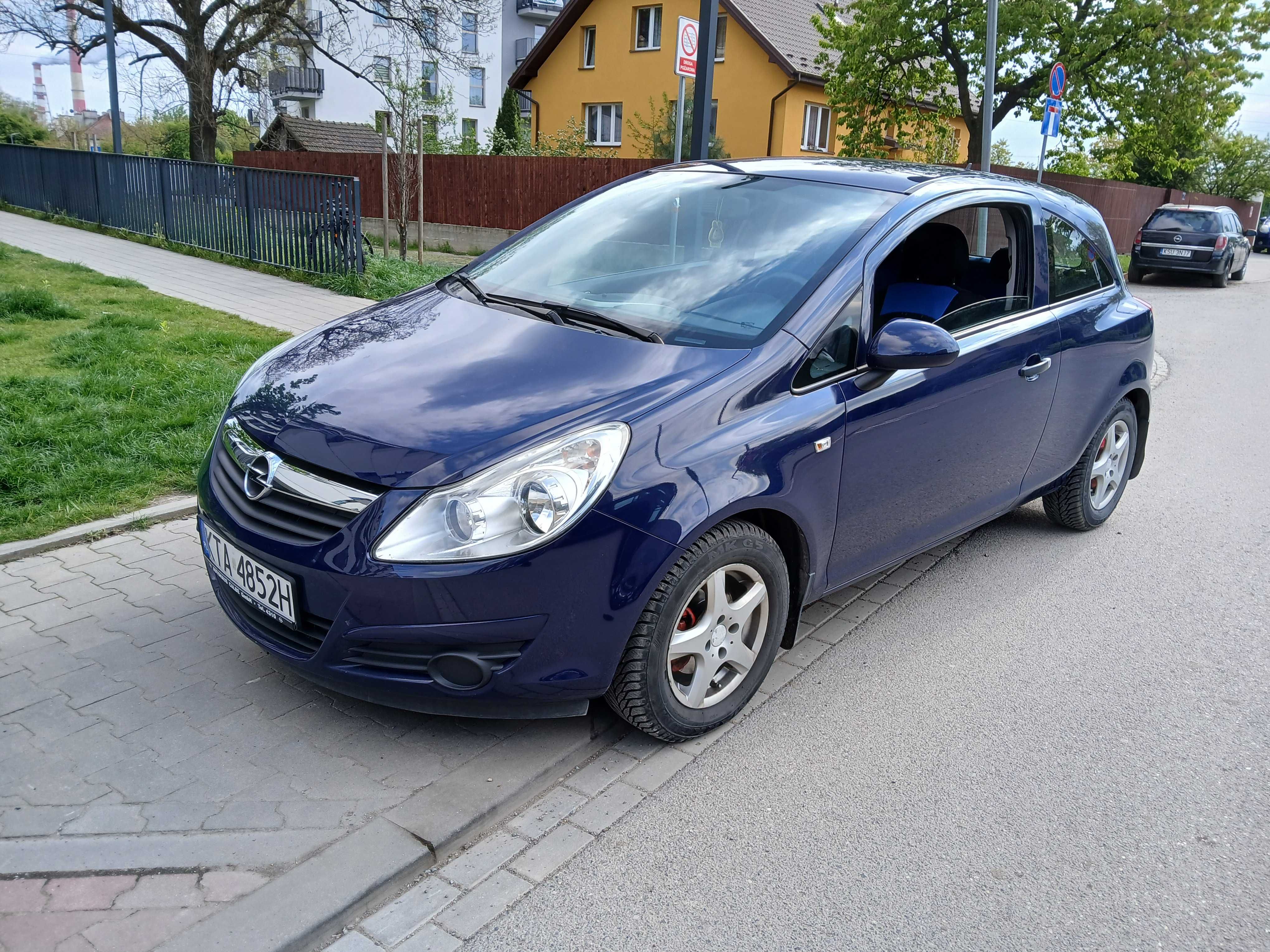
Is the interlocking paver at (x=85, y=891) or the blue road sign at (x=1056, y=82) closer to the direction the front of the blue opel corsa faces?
the interlocking paver

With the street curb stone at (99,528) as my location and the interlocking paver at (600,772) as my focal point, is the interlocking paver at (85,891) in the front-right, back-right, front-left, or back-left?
front-right

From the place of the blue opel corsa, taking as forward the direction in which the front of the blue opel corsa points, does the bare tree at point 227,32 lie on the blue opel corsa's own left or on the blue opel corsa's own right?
on the blue opel corsa's own right

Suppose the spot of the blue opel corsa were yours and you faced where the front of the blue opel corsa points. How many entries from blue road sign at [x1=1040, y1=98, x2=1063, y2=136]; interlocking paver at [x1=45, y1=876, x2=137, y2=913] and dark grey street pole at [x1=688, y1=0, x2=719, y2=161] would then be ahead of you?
1

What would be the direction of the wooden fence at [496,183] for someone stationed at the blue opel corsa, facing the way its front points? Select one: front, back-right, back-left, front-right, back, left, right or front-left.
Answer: back-right

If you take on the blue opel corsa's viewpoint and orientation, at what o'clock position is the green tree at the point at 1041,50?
The green tree is roughly at 5 o'clock from the blue opel corsa.

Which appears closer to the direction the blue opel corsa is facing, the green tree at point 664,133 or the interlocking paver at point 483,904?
the interlocking paver

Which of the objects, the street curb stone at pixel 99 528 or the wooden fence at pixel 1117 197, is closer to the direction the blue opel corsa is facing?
the street curb stone

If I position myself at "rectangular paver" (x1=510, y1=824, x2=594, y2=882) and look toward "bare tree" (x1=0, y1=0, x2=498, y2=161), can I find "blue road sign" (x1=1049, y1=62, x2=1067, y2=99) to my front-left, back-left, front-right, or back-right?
front-right

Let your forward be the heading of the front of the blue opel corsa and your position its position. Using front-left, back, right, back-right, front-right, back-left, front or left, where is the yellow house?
back-right

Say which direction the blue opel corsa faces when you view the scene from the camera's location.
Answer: facing the viewer and to the left of the viewer

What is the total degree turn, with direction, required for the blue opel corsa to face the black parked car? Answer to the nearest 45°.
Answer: approximately 180°

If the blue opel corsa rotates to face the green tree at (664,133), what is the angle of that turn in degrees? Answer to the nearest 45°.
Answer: approximately 135° to its right

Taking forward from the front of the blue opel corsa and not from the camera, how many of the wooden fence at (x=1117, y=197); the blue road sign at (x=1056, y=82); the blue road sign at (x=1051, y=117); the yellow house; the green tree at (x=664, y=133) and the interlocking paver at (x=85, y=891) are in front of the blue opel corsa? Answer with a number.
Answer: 1

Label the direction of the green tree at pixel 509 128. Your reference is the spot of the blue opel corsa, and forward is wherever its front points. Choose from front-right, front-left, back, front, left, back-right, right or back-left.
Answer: back-right

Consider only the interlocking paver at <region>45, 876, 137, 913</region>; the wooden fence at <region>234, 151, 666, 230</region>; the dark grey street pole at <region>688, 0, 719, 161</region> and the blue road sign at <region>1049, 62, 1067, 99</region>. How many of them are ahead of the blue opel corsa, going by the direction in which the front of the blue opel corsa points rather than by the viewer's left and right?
1
